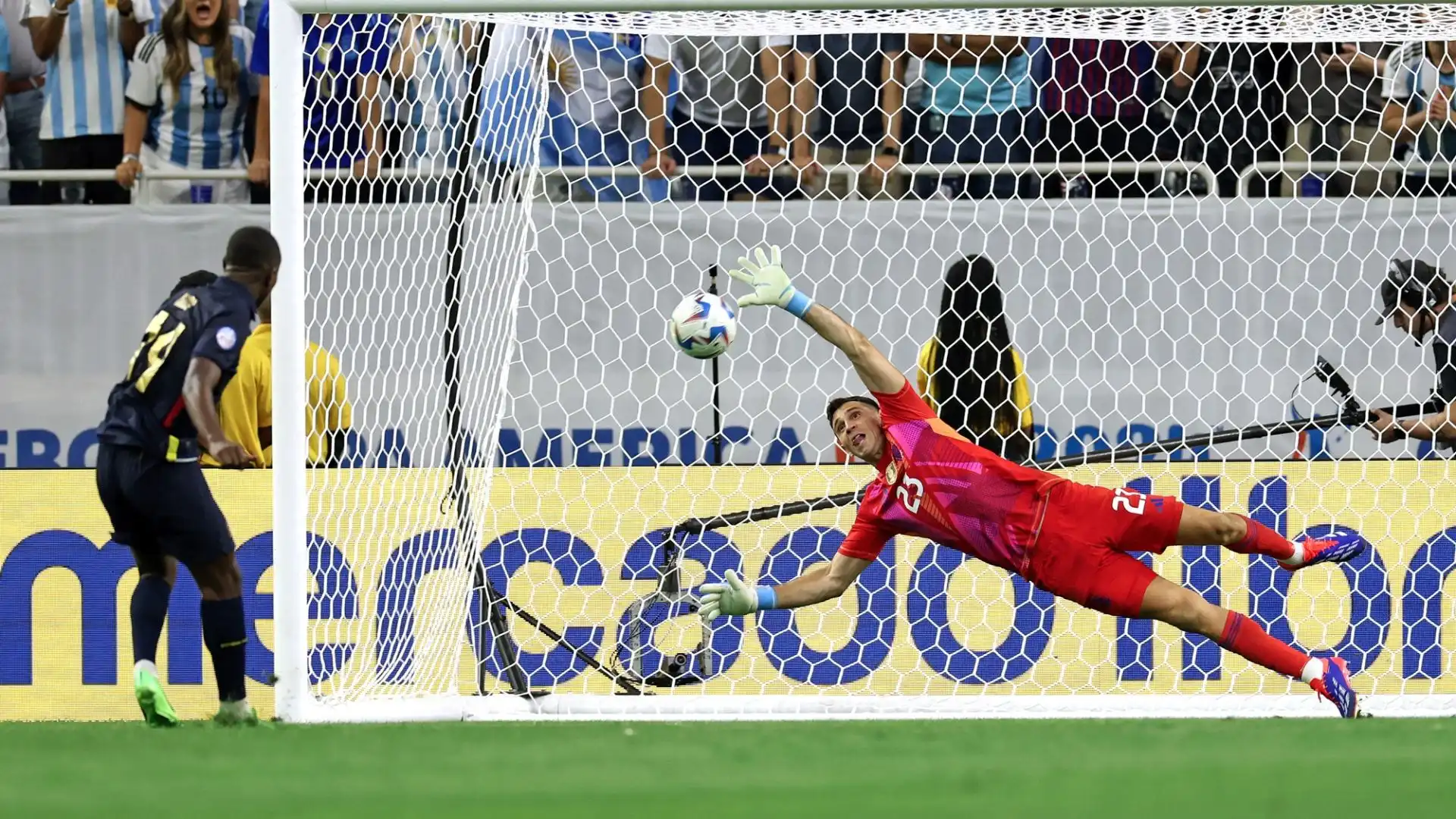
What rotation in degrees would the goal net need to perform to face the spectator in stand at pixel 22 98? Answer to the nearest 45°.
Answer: approximately 90° to its right

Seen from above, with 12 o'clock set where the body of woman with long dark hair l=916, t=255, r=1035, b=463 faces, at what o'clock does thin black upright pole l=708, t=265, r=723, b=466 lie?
The thin black upright pole is roughly at 9 o'clock from the woman with long dark hair.

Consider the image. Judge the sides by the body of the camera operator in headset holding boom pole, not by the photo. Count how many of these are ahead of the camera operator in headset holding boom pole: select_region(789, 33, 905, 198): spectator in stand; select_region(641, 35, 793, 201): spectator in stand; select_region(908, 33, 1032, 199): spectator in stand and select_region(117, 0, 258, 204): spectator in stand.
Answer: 4

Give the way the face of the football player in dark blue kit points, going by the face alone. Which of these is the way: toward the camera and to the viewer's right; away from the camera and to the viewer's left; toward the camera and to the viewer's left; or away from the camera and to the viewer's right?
away from the camera and to the viewer's right

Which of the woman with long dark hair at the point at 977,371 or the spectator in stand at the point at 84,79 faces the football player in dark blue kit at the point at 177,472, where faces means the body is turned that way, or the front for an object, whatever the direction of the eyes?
the spectator in stand

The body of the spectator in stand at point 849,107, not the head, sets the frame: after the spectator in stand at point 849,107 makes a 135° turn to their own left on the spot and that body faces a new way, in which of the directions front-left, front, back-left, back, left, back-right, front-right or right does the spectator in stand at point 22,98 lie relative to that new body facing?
back-left

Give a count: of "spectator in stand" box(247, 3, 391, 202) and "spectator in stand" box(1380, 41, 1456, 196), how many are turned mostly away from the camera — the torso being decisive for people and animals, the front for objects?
0

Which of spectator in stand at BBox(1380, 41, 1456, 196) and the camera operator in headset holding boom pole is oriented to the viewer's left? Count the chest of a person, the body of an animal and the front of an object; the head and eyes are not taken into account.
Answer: the camera operator in headset holding boom pole

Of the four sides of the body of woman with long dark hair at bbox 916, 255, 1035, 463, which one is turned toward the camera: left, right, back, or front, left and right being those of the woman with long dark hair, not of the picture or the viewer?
back

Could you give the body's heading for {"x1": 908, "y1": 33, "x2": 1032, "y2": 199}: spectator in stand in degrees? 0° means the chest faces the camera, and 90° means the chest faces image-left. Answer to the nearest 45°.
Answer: approximately 0°

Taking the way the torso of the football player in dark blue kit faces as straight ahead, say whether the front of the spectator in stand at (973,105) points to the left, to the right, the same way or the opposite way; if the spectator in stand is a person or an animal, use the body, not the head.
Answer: the opposite way

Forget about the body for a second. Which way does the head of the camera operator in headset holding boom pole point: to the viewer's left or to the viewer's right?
to the viewer's left

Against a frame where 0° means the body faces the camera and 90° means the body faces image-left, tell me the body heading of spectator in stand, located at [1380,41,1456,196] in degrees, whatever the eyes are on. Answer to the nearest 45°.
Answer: approximately 0°

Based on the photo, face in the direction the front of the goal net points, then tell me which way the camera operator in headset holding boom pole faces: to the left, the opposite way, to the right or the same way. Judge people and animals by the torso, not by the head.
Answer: to the right

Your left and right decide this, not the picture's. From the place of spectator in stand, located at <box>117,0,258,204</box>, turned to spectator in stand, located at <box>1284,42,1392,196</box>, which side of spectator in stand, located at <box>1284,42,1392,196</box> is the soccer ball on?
right

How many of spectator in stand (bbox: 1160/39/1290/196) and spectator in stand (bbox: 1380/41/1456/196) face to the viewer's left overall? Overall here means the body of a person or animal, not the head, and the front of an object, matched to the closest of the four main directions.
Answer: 0
